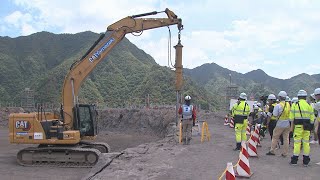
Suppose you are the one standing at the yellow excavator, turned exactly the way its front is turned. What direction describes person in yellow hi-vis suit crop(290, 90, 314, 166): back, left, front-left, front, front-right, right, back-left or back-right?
front-right

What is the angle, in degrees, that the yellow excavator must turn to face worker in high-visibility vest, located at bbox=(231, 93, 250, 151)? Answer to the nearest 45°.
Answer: approximately 45° to its right

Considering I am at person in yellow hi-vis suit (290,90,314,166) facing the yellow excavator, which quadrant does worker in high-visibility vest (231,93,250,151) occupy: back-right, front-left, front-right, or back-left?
front-right

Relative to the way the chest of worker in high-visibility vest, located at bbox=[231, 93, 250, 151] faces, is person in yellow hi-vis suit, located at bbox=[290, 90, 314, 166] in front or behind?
behind

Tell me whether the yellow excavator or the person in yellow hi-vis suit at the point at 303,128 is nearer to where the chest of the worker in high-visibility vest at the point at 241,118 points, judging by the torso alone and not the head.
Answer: the yellow excavator

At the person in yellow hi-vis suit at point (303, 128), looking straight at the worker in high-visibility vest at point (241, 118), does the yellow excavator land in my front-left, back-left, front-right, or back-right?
front-left

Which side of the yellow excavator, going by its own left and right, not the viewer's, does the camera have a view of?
right

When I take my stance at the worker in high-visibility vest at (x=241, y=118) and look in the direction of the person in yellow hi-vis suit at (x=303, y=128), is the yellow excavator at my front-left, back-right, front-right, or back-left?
back-right

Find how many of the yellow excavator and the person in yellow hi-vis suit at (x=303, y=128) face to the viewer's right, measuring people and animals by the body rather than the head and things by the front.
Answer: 1
